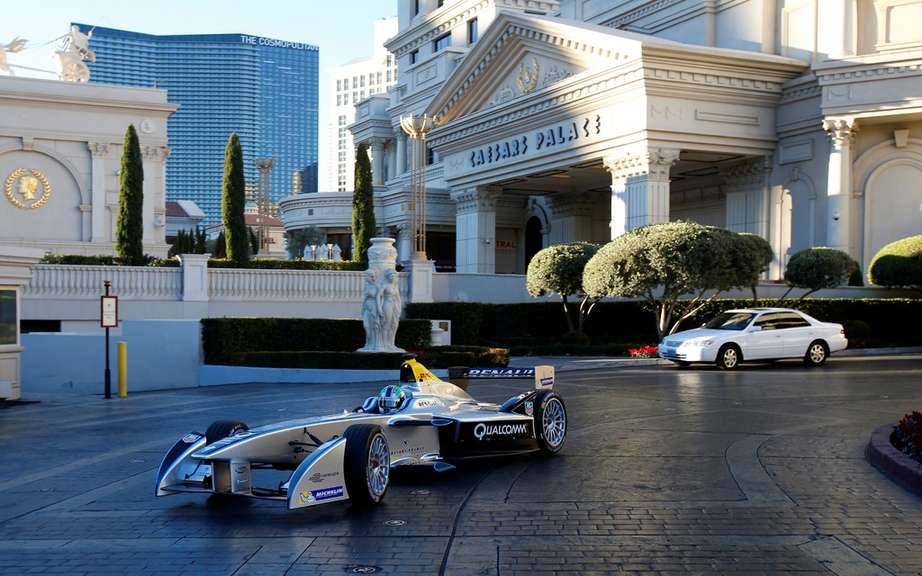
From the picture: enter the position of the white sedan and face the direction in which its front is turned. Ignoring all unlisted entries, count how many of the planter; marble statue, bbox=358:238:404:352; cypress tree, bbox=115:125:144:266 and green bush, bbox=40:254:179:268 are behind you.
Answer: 0

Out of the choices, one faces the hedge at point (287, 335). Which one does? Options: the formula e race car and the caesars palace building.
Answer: the caesars palace building

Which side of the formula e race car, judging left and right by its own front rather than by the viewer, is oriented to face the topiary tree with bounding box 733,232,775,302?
back

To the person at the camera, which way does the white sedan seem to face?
facing the viewer and to the left of the viewer

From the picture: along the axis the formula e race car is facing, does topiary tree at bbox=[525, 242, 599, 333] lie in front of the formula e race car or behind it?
behind

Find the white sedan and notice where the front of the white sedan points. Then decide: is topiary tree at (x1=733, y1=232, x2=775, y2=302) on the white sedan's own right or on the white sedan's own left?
on the white sedan's own right

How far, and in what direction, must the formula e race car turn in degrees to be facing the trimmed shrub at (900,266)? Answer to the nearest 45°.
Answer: approximately 180°

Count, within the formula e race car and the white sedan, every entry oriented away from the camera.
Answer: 0

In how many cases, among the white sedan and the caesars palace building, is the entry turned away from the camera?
0

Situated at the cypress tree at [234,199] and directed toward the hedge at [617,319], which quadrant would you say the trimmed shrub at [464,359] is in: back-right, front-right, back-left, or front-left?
front-right

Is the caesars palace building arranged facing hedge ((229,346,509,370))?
yes

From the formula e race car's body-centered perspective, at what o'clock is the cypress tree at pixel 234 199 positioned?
The cypress tree is roughly at 4 o'clock from the formula e race car.

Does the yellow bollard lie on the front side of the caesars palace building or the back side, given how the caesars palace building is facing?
on the front side

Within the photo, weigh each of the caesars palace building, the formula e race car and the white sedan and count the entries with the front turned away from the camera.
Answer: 0

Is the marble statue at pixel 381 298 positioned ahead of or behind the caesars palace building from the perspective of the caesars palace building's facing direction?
ahead

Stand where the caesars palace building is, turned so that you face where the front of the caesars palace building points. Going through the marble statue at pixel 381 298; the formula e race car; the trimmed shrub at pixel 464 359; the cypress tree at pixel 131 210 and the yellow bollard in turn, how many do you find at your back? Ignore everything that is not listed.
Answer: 0

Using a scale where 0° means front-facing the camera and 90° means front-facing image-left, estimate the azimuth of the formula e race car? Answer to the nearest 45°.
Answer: approximately 45°

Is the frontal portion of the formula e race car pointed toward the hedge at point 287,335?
no

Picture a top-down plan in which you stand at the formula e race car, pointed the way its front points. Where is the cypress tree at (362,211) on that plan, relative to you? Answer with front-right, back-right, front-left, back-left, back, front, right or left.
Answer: back-right

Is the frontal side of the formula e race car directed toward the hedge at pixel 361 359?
no

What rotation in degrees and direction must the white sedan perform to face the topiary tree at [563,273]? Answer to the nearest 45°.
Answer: approximately 90° to its right
